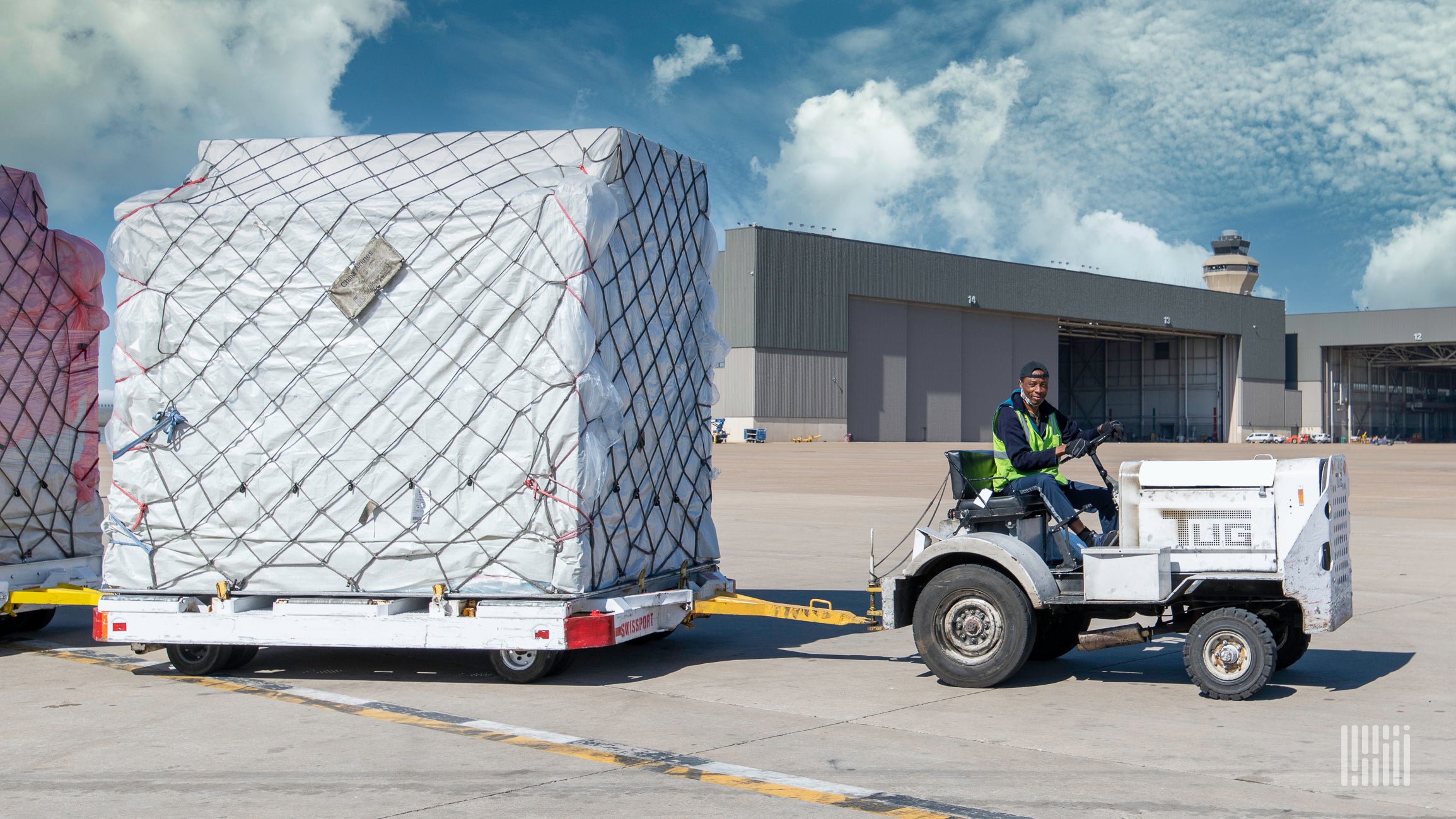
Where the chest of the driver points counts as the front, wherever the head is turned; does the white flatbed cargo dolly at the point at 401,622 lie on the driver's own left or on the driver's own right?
on the driver's own right

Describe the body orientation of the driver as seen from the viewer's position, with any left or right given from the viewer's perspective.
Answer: facing the viewer and to the right of the viewer

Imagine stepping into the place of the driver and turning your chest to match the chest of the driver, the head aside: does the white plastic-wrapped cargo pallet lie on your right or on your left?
on your right
